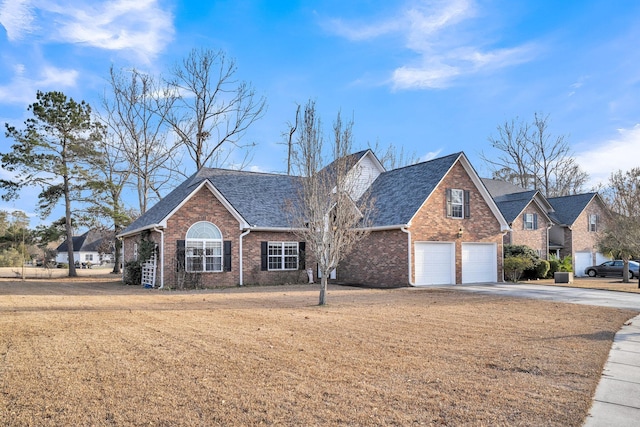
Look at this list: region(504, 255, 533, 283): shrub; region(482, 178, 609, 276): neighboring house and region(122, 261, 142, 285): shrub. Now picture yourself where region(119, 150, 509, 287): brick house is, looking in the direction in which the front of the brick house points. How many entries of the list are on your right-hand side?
1

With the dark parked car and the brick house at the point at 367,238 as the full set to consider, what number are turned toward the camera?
1

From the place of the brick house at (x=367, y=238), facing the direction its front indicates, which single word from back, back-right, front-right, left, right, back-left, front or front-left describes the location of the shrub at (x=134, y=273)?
right

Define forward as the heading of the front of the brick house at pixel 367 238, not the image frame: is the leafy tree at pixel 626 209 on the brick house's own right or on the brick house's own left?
on the brick house's own left
